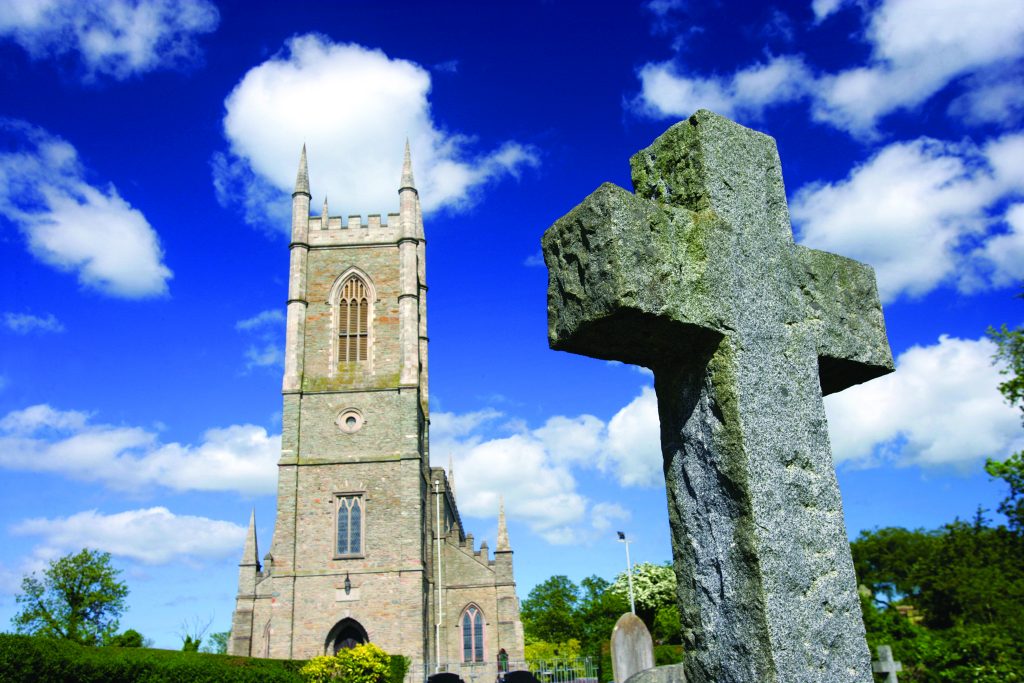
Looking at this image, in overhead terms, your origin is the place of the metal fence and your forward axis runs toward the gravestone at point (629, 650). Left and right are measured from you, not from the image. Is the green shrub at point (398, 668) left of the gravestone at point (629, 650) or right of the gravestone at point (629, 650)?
right

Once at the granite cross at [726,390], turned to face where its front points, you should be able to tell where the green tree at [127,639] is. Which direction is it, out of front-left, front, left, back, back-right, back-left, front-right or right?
back

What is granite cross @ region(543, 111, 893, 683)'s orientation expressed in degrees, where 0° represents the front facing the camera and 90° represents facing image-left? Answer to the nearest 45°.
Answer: approximately 315°

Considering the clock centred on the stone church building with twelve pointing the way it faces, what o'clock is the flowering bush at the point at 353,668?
The flowering bush is roughly at 12 o'clock from the stone church building.

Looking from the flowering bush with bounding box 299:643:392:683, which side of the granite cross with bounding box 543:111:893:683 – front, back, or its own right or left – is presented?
back

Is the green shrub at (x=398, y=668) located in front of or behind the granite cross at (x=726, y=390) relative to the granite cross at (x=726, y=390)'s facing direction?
behind

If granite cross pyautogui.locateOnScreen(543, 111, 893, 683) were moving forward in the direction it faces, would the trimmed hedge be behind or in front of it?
behind

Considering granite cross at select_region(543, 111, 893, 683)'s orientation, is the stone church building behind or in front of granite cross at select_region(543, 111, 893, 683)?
behind

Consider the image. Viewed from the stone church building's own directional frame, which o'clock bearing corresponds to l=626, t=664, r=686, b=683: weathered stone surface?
The weathered stone surface is roughly at 12 o'clock from the stone church building.

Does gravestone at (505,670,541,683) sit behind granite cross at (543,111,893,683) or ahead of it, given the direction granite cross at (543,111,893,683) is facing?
behind

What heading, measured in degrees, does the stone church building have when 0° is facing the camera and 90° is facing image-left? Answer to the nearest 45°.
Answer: approximately 0°

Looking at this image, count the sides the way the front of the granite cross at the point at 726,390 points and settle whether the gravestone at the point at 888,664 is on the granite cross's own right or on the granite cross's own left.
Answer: on the granite cross's own left

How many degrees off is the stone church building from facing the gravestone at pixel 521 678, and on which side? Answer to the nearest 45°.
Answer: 0° — it already faces it
